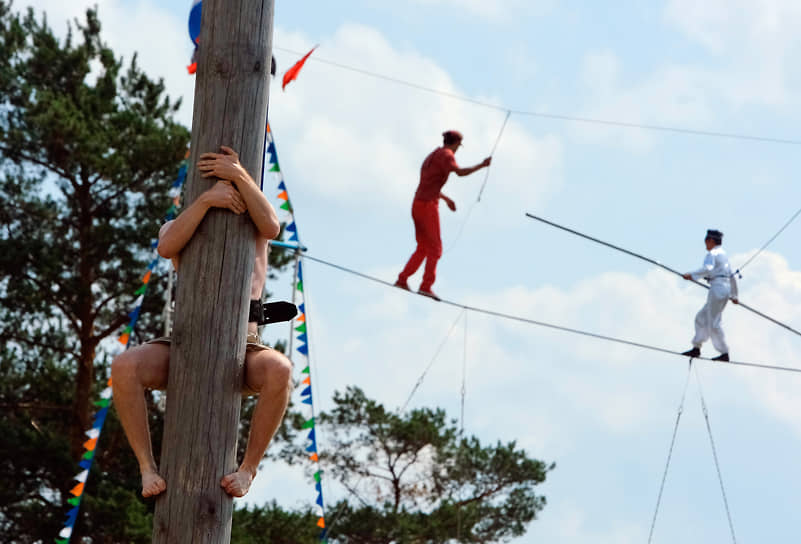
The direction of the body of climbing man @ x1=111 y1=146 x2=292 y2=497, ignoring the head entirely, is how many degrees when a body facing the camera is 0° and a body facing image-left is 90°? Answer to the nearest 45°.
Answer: approximately 0°

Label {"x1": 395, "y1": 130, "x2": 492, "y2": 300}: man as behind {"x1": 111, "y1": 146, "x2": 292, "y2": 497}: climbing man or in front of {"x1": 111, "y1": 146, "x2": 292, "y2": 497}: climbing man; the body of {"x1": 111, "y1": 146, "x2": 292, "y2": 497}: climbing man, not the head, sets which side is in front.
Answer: behind
